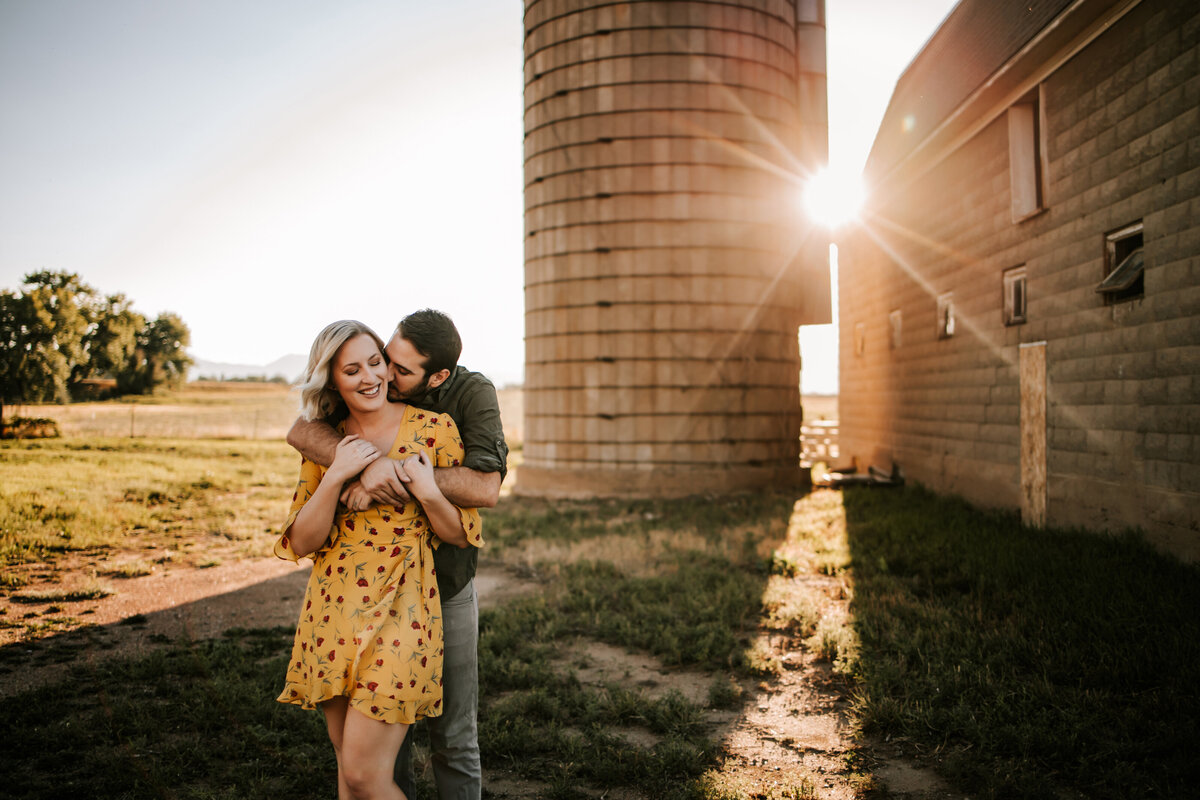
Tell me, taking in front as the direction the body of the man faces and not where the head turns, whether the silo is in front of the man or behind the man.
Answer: behind

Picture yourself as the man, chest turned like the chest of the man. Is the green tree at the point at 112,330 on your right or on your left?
on your right

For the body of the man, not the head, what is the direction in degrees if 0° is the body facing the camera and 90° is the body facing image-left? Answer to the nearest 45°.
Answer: approximately 45°

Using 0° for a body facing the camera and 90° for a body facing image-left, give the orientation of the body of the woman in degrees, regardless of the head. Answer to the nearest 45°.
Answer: approximately 0°

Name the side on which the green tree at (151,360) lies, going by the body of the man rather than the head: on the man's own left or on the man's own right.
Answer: on the man's own right

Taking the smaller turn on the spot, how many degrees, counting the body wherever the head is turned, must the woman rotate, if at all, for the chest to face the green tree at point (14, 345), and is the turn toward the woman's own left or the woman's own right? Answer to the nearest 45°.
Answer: approximately 135° to the woman's own right
